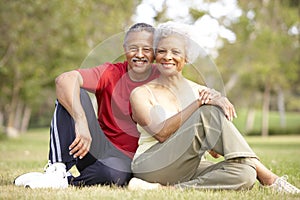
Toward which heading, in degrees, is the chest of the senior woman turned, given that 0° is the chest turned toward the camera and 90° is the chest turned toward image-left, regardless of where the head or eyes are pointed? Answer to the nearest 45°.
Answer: approximately 315°

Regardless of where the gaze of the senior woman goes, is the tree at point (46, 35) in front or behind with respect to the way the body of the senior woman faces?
behind

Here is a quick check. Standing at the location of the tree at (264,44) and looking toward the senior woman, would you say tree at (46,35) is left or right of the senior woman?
right

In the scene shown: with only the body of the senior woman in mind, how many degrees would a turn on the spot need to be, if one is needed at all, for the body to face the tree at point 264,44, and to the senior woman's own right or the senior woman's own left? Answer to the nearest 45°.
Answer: approximately 135° to the senior woman's own left
